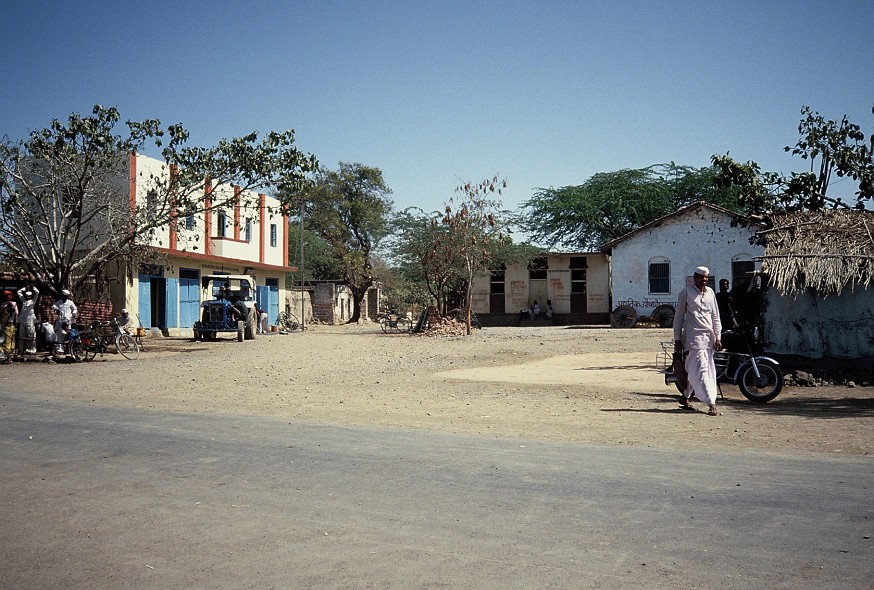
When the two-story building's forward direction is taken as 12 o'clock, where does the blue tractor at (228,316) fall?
The blue tractor is roughly at 1 o'clock from the two-story building.

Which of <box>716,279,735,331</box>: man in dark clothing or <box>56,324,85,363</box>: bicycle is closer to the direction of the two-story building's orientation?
the man in dark clothing

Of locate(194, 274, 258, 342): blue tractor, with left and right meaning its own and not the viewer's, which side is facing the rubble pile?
left

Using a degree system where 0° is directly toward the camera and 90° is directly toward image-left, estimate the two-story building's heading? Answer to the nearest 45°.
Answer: approximately 315°

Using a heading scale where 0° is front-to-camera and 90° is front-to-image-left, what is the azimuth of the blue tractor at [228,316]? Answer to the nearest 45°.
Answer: approximately 0°

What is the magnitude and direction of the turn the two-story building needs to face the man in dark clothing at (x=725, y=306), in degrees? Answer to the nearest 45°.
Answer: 0° — it already faces them
